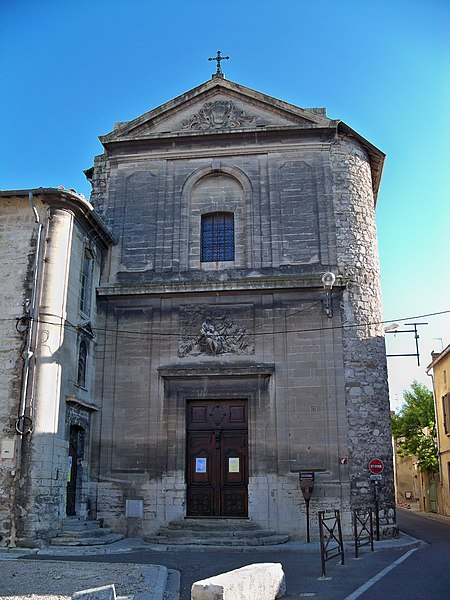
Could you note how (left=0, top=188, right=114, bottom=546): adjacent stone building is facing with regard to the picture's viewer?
facing to the right of the viewer

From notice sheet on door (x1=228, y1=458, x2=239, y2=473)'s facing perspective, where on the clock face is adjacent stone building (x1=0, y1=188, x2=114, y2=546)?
The adjacent stone building is roughly at 2 o'clock from the notice sheet on door.

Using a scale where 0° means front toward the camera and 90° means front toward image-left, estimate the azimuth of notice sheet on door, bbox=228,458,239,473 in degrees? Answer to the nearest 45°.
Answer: approximately 0°

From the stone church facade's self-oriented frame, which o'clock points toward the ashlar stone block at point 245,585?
The ashlar stone block is roughly at 12 o'clock from the stone church facade.

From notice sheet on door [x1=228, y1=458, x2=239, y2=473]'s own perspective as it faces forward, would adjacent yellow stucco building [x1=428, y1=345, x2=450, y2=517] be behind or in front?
behind

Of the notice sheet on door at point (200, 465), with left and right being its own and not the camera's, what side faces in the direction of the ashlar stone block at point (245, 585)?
front

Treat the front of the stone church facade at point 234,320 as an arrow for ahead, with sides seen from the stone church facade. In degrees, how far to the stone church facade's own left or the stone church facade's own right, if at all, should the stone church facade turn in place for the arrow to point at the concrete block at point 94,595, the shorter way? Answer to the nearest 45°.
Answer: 0° — it already faces it

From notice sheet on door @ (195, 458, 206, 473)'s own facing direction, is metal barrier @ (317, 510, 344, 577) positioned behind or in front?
in front

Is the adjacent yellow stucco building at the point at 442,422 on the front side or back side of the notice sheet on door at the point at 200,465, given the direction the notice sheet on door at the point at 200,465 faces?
on the back side
